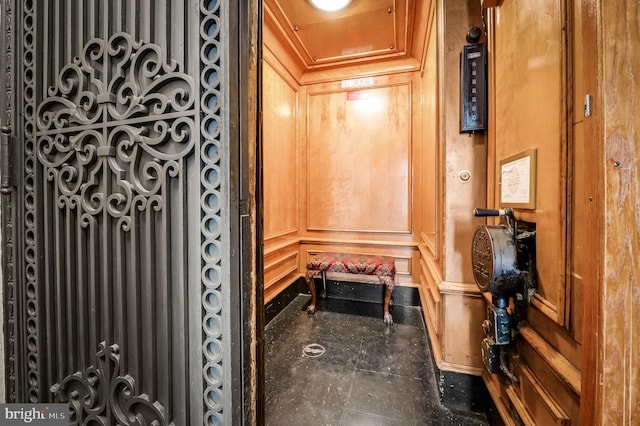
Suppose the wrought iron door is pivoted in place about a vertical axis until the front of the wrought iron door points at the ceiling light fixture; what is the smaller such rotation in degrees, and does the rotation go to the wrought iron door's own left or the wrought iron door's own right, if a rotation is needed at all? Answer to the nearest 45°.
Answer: approximately 180°

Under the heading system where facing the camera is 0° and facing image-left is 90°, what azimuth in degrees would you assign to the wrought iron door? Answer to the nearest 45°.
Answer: approximately 45°
